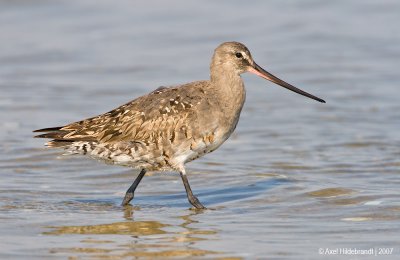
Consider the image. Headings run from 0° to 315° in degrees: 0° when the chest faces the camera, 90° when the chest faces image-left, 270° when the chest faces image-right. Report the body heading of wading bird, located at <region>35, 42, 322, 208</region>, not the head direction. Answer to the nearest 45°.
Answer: approximately 270°
